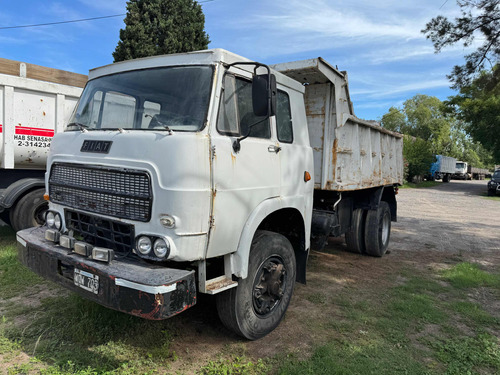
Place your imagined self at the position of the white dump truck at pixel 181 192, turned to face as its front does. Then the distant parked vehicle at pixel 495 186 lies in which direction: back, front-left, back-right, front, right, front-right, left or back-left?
back

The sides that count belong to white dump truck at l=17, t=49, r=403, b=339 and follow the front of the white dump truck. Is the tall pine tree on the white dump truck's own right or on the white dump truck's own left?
on the white dump truck's own right

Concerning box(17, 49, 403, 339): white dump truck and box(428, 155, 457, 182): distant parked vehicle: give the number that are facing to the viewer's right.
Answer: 0

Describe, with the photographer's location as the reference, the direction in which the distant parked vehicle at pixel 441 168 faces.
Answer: facing the viewer and to the left of the viewer

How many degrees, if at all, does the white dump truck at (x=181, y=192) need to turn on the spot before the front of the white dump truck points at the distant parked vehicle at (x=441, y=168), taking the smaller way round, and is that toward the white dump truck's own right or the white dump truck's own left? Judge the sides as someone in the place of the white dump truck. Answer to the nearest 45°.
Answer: approximately 180°

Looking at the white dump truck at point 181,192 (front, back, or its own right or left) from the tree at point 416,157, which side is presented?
back

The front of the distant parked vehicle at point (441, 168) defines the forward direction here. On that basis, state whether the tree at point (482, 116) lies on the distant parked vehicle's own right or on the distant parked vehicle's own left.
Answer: on the distant parked vehicle's own left

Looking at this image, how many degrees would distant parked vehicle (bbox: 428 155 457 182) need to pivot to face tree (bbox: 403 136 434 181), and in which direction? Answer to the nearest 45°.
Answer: approximately 45° to its left

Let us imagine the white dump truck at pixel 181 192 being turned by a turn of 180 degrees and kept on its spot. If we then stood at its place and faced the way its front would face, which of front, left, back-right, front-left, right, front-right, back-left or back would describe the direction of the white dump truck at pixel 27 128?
left

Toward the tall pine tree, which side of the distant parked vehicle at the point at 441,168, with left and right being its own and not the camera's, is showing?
front
